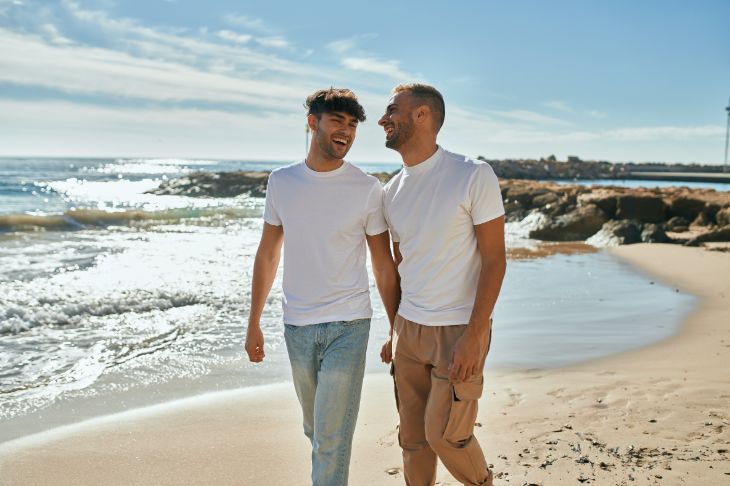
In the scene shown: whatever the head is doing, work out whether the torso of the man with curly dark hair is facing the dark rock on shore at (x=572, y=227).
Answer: no

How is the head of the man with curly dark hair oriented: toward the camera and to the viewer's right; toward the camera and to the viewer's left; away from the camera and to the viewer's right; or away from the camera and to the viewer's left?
toward the camera and to the viewer's right

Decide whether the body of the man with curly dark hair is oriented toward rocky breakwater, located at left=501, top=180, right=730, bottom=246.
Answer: no

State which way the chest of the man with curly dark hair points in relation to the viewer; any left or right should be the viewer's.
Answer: facing the viewer
